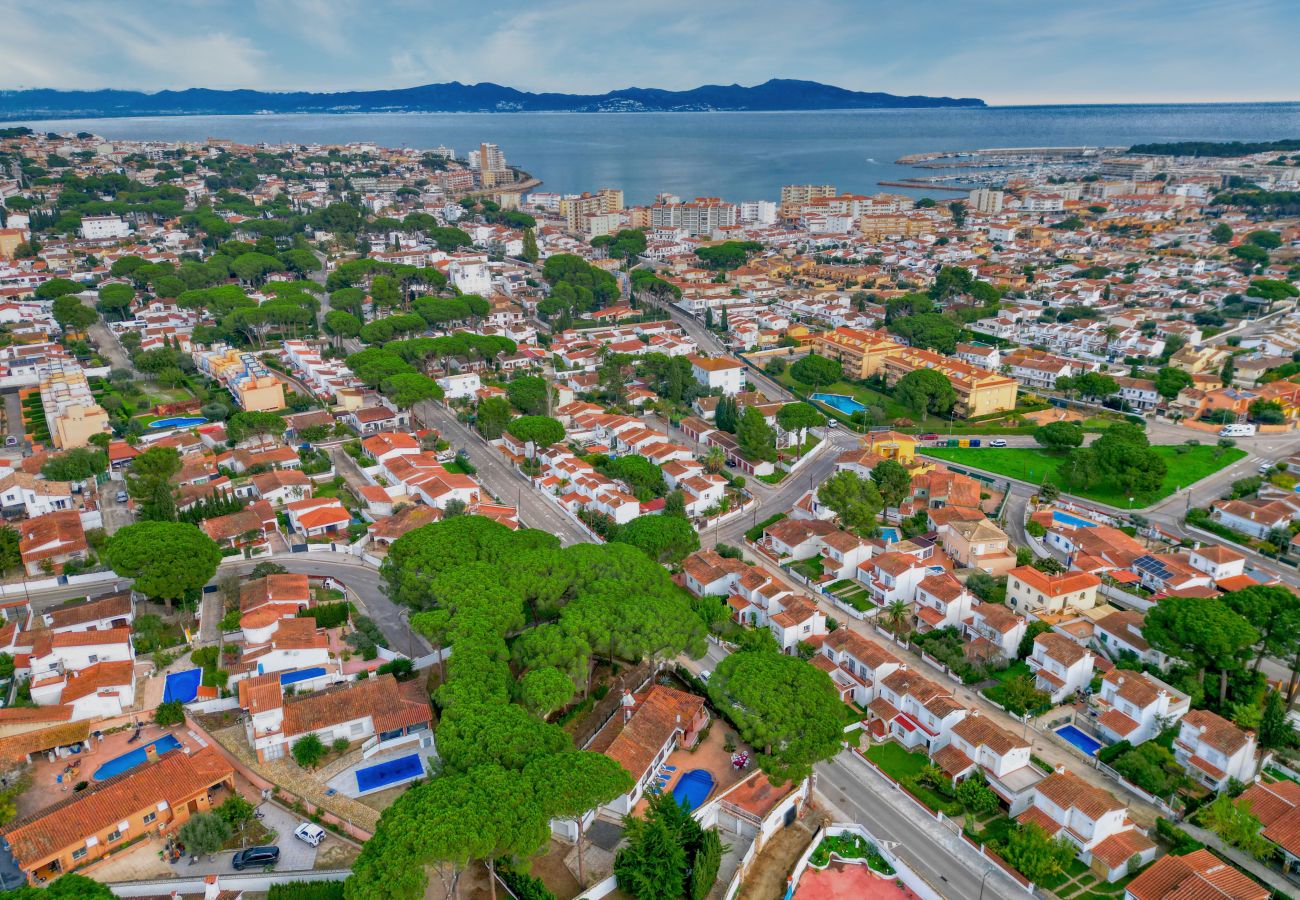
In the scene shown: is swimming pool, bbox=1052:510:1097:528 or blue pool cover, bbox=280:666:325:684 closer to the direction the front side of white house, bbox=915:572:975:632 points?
the blue pool cover

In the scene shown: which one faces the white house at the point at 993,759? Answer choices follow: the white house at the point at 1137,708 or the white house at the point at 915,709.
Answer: the white house at the point at 1137,708

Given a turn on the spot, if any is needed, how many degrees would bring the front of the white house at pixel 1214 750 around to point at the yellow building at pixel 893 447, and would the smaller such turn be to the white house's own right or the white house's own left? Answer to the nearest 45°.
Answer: approximately 90° to the white house's own right

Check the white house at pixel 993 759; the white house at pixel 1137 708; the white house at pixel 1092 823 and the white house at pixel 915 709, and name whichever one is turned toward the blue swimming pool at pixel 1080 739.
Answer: the white house at pixel 1137 708

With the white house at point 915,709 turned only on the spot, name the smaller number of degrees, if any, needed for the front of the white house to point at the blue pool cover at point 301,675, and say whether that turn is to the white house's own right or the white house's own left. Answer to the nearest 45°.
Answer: approximately 45° to the white house's own right

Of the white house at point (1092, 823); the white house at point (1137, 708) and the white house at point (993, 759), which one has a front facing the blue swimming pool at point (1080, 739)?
the white house at point (1137, 708)

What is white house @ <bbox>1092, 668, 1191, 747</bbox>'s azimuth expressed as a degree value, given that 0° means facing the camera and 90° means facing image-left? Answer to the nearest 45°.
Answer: approximately 45°

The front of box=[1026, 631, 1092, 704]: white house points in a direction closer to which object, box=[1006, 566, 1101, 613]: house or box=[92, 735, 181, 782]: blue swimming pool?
the blue swimming pool

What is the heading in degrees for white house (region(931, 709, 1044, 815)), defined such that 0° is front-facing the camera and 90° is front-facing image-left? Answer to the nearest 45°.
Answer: approximately 45°

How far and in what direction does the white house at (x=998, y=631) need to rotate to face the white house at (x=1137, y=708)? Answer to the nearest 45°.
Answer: approximately 90° to its left

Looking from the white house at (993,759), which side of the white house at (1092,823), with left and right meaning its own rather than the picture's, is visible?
right
